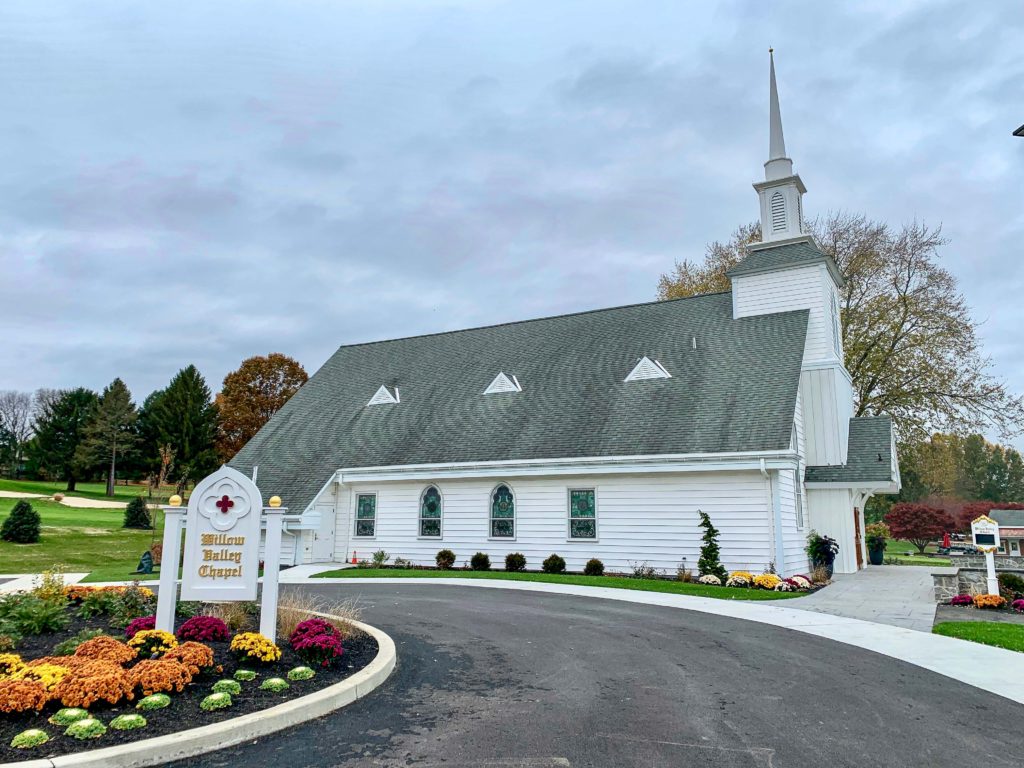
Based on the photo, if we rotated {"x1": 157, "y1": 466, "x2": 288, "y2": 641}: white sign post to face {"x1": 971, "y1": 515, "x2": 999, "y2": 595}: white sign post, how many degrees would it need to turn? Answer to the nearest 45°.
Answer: approximately 90° to its left

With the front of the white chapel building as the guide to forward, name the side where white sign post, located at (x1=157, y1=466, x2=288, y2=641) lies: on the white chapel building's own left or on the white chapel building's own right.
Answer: on the white chapel building's own right

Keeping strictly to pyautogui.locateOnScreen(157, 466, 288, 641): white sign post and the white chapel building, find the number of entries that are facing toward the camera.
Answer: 1

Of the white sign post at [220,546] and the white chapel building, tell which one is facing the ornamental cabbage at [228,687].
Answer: the white sign post

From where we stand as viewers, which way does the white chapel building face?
facing to the right of the viewer

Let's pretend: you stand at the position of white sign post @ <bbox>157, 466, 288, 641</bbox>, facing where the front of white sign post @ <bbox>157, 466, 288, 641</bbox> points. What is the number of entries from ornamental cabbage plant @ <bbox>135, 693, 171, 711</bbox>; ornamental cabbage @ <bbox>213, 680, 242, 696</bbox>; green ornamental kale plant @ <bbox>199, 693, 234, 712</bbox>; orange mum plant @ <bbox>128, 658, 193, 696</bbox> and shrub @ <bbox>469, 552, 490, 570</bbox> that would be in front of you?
4

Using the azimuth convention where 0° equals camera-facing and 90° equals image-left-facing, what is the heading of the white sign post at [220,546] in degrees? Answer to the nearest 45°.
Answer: approximately 0°

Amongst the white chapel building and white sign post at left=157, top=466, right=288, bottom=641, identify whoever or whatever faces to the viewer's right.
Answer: the white chapel building

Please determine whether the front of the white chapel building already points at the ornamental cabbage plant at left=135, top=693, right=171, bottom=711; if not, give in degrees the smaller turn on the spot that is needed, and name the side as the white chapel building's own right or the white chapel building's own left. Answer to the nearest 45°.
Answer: approximately 90° to the white chapel building's own right

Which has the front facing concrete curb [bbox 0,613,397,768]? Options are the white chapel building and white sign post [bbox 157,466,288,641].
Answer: the white sign post

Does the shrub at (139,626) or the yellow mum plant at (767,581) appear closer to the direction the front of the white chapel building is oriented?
the yellow mum plant

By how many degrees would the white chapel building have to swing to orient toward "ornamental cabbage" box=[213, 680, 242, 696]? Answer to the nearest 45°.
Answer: approximately 90° to its right

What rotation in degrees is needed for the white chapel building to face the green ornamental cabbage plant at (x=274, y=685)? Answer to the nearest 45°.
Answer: approximately 90° to its right

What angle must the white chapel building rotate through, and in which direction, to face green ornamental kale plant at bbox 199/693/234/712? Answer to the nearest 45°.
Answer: approximately 90° to its right
